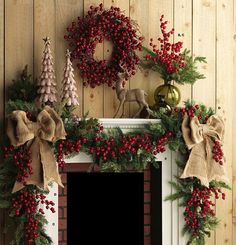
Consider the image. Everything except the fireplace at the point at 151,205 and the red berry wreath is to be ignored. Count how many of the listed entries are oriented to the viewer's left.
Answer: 0

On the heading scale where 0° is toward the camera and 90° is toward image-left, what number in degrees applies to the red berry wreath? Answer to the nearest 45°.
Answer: approximately 0°

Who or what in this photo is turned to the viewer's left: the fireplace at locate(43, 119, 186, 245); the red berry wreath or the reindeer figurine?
the reindeer figurine

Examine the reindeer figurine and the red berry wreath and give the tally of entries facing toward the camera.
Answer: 1

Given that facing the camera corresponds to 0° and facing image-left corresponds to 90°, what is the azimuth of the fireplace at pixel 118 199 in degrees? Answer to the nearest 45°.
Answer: approximately 0°

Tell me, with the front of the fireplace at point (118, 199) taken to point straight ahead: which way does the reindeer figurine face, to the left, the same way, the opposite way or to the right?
to the right

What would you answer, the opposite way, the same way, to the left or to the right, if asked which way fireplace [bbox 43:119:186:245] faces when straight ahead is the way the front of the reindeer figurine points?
to the left

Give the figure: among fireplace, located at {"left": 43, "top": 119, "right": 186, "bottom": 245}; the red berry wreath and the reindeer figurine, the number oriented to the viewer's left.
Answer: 1

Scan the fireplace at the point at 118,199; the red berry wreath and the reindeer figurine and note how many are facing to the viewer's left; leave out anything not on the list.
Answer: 1
